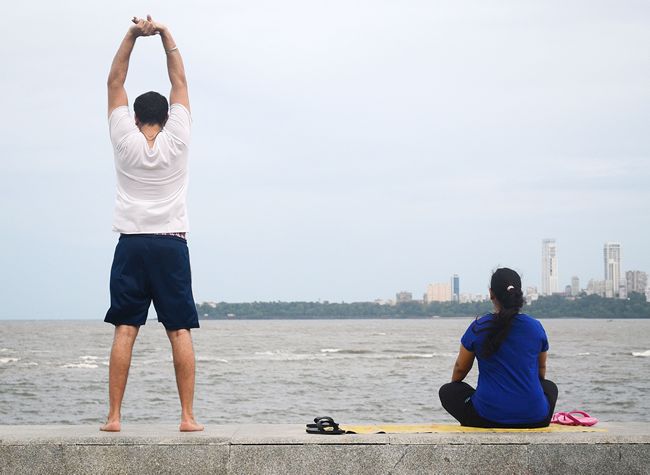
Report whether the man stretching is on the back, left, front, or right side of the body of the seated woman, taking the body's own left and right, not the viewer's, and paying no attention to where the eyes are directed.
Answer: left

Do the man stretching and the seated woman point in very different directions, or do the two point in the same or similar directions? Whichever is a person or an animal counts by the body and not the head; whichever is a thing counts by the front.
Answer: same or similar directions

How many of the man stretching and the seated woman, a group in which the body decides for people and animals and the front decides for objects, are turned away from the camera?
2

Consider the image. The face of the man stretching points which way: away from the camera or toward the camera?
away from the camera

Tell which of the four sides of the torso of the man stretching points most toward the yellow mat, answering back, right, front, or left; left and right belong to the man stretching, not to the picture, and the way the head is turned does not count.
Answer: right

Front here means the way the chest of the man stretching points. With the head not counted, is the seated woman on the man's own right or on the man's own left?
on the man's own right

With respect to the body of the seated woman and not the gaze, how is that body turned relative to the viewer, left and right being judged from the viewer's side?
facing away from the viewer

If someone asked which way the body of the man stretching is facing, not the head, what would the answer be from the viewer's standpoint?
away from the camera
